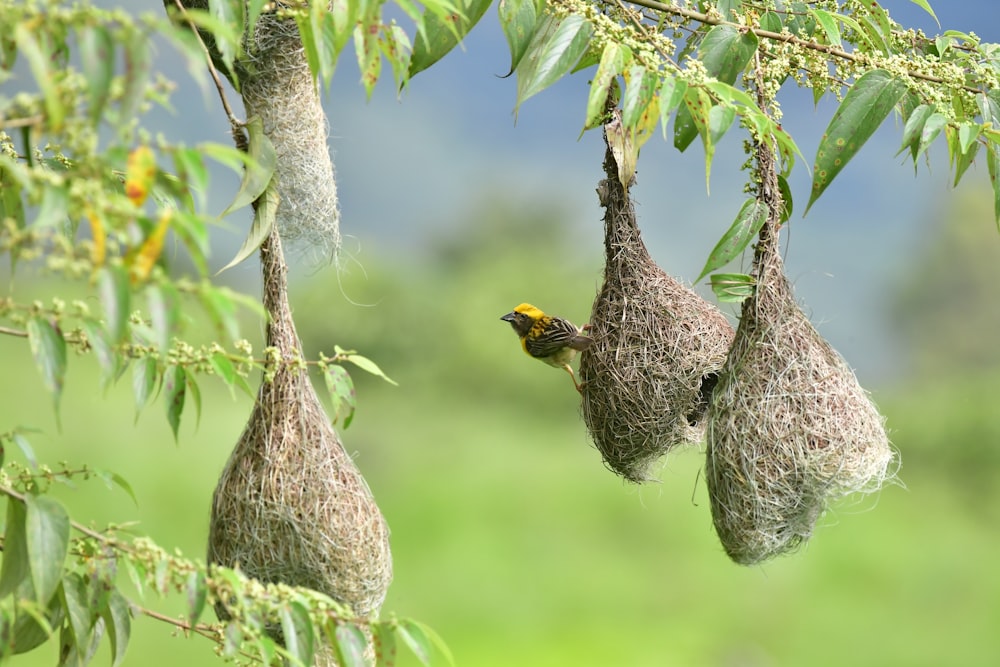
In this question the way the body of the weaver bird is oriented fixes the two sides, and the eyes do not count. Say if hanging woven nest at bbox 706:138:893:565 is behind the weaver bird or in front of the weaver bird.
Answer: behind

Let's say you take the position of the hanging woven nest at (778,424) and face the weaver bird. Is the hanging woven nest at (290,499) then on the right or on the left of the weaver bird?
left

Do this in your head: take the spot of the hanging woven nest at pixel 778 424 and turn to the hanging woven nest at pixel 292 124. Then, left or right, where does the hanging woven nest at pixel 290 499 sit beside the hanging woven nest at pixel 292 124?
left

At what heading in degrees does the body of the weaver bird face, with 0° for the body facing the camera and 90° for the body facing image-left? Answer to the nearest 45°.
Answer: approximately 90°

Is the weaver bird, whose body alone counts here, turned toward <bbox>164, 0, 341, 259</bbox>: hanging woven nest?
yes
